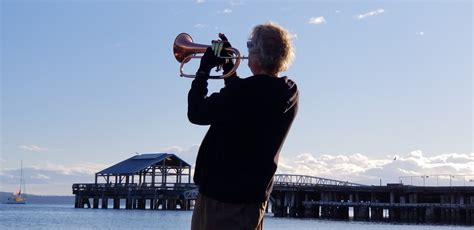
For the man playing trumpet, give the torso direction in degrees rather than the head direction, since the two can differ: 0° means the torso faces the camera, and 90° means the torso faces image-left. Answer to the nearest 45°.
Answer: approximately 135°

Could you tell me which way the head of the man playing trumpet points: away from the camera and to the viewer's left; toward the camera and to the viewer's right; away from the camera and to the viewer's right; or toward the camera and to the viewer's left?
away from the camera and to the viewer's left
